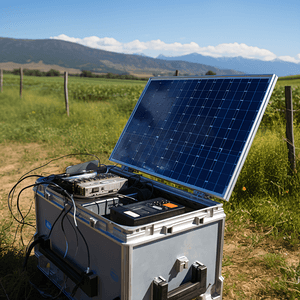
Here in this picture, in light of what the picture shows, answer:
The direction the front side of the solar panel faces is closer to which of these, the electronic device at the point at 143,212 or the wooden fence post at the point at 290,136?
the electronic device

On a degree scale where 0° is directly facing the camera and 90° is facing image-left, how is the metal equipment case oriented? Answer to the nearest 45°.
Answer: approximately 45°

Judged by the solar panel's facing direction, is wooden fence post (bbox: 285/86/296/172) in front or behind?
behind

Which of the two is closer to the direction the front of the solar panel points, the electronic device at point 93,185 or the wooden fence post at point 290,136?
the electronic device

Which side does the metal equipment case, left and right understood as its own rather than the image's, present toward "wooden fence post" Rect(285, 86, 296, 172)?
back

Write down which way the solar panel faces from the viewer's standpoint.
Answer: facing the viewer and to the left of the viewer
